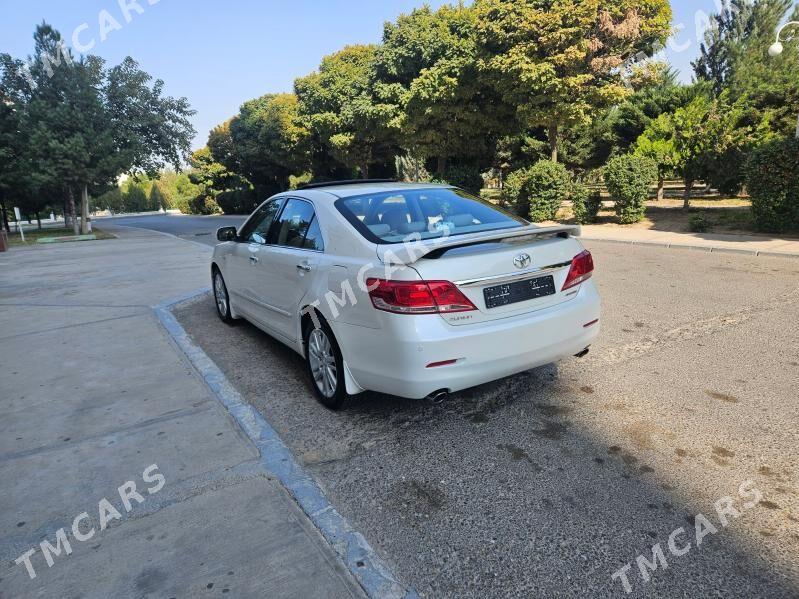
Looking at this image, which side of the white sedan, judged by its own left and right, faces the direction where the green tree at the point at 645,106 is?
right

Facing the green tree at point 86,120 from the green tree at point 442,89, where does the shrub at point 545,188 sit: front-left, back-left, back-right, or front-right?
front-left

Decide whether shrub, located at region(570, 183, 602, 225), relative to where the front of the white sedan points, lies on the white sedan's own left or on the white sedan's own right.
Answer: on the white sedan's own right

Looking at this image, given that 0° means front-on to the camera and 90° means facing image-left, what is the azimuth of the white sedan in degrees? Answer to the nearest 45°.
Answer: approximately 135°

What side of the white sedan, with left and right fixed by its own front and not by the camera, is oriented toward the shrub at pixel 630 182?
right

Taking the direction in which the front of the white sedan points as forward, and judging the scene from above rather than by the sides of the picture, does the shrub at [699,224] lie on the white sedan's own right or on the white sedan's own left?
on the white sedan's own right

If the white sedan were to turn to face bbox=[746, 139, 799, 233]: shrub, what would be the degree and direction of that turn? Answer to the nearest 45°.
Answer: approximately 90° to its right

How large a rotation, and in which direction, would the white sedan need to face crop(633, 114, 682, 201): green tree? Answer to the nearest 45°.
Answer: approximately 90° to its right

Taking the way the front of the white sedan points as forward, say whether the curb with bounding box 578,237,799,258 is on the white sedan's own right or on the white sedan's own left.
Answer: on the white sedan's own right
